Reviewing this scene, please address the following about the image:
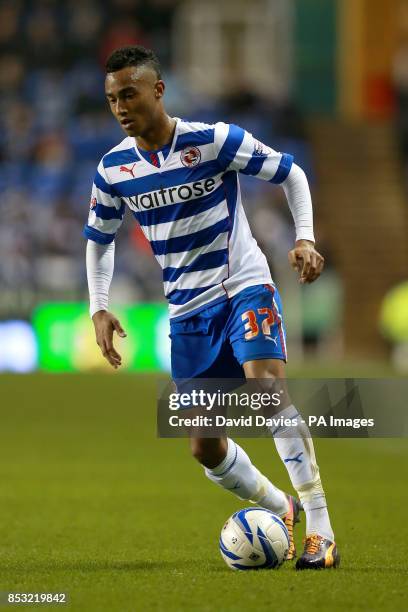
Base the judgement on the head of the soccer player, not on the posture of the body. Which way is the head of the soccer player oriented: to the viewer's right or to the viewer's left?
to the viewer's left
